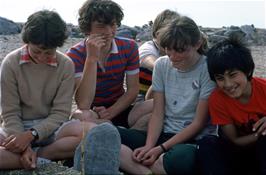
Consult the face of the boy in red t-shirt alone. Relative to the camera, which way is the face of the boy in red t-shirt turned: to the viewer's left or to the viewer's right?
to the viewer's left

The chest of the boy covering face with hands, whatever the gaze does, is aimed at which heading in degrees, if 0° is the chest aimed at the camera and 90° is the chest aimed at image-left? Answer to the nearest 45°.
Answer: approximately 0°

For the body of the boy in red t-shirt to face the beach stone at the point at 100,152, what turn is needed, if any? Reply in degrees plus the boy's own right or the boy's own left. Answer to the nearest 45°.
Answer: approximately 45° to the boy's own right

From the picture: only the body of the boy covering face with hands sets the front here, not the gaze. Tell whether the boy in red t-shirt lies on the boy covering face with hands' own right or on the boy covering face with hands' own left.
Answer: on the boy covering face with hands' own left

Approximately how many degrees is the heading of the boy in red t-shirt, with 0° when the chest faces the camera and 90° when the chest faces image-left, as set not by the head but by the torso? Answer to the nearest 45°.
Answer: approximately 0°

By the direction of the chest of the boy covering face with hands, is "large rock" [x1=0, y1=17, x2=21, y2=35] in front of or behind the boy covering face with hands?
behind

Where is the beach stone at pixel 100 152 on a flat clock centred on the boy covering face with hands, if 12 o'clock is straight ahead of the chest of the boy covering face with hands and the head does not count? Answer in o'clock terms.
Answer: The beach stone is roughly at 12 o'clock from the boy covering face with hands.

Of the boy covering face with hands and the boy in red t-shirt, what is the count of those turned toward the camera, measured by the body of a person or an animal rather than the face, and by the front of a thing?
2
